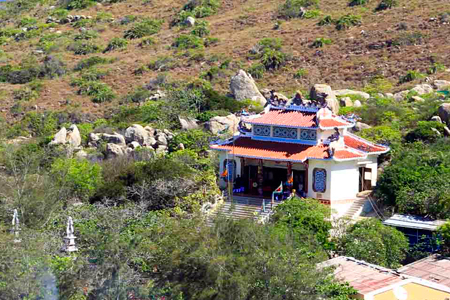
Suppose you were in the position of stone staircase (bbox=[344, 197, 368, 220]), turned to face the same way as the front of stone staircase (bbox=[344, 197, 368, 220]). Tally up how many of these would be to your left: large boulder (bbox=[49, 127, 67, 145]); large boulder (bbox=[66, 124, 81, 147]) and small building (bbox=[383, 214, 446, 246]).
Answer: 1

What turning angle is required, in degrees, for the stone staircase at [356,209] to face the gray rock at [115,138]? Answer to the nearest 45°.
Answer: approximately 90° to its right

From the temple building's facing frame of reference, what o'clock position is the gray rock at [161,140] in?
The gray rock is roughly at 3 o'clock from the temple building.

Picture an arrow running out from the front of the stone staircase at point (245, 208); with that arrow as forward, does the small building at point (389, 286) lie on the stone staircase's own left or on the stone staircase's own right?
on the stone staircase's own left

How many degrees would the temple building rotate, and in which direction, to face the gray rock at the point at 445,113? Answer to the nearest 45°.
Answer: approximately 180°

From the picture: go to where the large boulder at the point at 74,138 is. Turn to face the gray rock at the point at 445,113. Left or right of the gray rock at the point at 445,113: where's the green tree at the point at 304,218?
right

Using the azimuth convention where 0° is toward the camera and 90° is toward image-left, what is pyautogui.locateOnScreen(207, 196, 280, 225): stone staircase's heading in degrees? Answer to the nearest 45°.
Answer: approximately 45°

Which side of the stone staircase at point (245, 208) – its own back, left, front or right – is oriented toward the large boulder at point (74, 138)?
right
